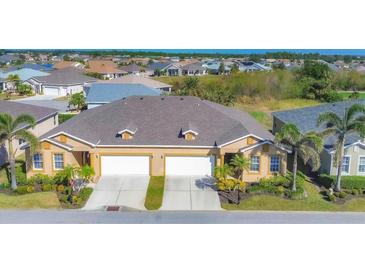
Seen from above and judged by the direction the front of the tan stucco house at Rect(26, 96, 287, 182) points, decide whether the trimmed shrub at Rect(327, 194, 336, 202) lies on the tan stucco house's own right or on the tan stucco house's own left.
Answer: on the tan stucco house's own left

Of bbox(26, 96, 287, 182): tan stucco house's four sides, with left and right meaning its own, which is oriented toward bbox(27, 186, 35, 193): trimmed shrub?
right

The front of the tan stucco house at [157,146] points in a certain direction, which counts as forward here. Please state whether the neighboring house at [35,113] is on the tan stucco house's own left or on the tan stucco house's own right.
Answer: on the tan stucco house's own right

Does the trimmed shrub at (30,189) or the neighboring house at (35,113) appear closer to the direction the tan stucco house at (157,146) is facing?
the trimmed shrub

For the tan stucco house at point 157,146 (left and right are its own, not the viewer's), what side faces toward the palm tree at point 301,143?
left

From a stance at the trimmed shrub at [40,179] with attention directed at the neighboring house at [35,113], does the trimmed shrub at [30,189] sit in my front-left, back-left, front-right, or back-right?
back-left

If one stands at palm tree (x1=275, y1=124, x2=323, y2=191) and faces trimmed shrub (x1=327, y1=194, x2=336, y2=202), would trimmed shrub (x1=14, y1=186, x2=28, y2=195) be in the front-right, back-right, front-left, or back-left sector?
back-right

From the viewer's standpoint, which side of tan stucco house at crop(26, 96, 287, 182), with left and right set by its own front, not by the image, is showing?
front

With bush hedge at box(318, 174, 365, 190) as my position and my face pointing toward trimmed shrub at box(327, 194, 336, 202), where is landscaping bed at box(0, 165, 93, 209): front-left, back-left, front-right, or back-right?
front-right

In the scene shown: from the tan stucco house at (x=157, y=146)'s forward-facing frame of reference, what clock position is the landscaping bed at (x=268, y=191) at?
The landscaping bed is roughly at 10 o'clock from the tan stucco house.

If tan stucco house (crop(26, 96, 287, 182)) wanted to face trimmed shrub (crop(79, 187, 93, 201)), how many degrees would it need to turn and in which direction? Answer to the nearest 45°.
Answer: approximately 45° to its right

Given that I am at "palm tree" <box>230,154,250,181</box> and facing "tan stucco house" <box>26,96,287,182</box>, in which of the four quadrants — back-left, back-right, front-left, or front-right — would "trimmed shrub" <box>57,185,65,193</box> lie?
front-left

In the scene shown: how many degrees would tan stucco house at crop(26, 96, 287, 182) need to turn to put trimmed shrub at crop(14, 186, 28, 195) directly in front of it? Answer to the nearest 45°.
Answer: approximately 90° to its right
